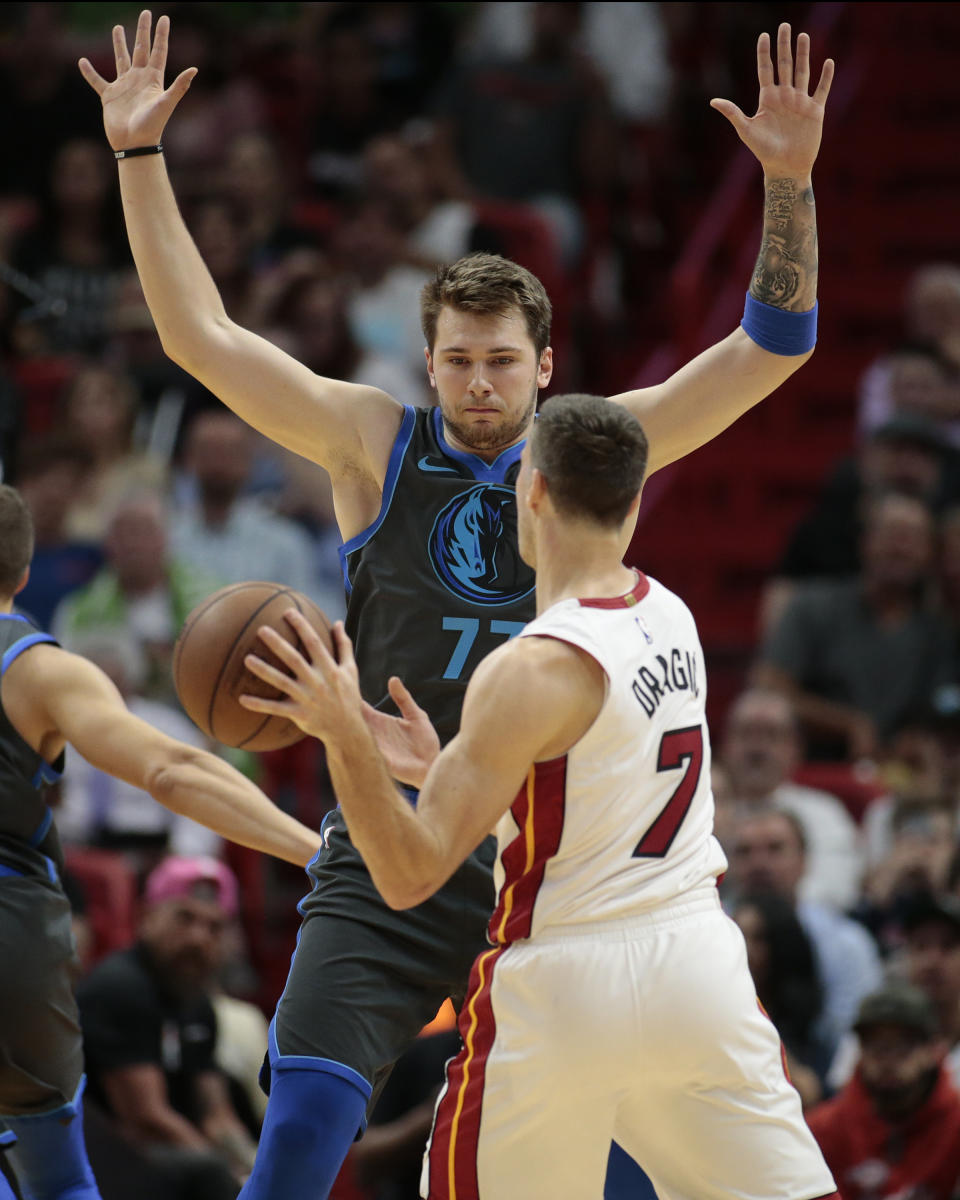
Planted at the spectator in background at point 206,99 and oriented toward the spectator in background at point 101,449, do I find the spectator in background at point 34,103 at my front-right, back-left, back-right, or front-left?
front-right

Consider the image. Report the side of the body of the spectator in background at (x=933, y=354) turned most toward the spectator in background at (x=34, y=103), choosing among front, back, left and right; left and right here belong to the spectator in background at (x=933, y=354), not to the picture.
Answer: right

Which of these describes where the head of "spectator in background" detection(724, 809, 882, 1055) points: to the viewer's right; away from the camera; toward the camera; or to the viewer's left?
toward the camera

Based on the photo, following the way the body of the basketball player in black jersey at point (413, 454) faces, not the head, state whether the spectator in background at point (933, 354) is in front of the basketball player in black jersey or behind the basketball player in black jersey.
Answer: behind

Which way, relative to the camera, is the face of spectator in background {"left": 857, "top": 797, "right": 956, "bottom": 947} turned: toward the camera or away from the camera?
toward the camera

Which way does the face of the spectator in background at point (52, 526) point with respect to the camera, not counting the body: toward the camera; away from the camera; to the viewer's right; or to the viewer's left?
toward the camera

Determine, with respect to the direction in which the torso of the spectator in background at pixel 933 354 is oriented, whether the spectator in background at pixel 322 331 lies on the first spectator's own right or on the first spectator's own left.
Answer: on the first spectator's own right

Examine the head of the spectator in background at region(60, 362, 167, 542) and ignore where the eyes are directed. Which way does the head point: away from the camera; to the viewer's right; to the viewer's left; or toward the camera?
toward the camera

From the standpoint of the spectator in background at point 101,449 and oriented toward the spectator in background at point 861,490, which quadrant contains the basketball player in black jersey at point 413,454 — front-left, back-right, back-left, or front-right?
front-right

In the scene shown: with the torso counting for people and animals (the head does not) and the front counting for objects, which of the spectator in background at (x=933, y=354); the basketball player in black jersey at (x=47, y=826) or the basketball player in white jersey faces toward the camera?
the spectator in background

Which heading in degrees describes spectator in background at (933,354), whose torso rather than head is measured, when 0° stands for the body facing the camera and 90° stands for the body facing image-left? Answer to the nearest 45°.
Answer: approximately 0°

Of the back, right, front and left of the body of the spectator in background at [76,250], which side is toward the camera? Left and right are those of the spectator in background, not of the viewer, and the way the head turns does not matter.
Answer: front

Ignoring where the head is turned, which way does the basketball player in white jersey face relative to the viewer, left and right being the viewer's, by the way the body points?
facing away from the viewer and to the left of the viewer

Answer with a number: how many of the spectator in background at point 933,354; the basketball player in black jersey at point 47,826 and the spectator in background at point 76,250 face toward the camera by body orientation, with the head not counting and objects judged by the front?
2
